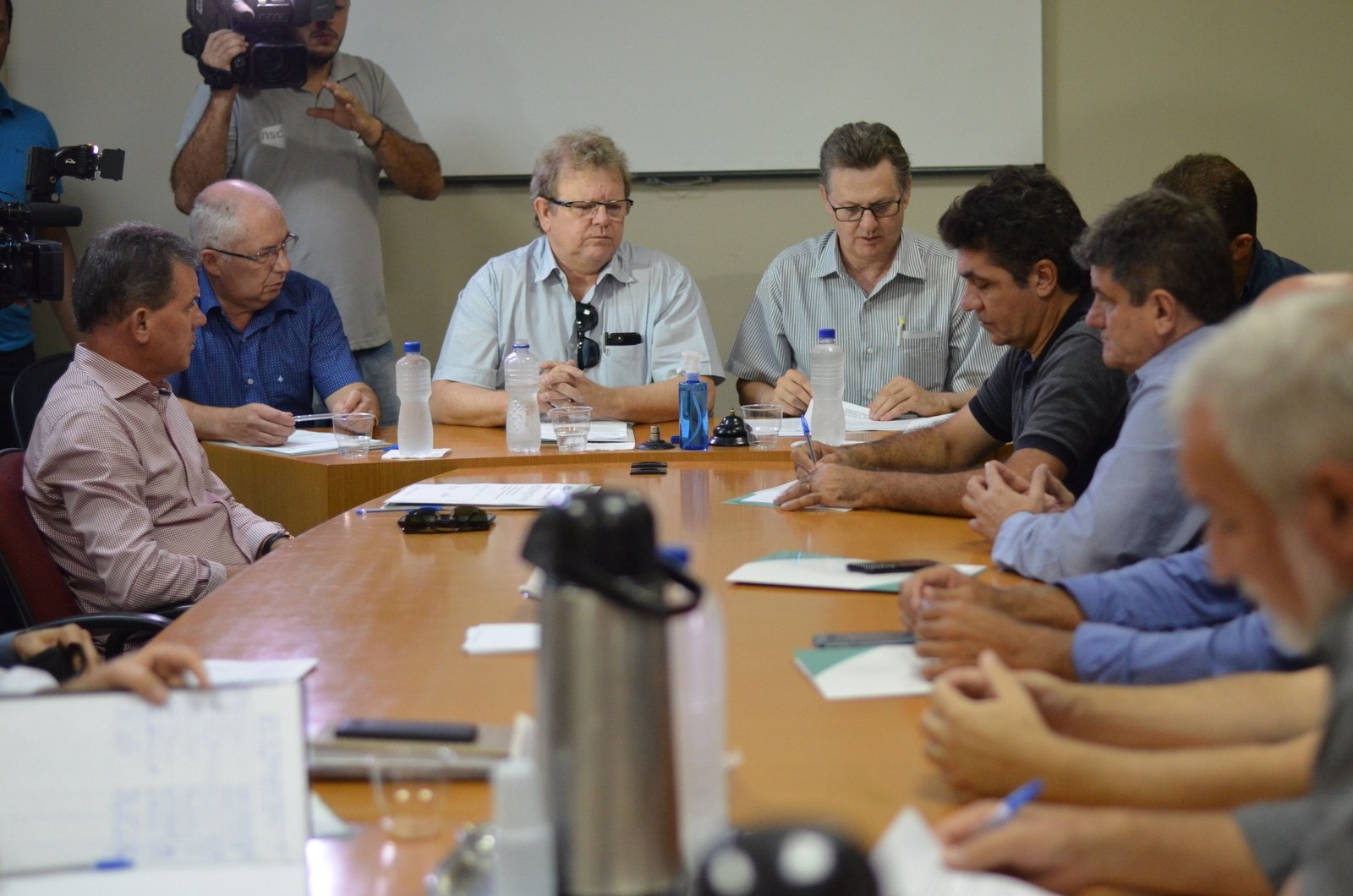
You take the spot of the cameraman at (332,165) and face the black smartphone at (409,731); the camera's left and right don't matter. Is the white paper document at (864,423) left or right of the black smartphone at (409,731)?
left

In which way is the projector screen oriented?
toward the camera

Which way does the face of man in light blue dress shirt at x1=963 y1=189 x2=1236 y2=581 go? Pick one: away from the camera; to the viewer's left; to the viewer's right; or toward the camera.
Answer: to the viewer's left

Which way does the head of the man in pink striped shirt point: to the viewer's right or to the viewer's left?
to the viewer's right

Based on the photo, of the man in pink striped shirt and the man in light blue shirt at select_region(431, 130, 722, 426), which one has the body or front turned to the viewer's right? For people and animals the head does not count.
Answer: the man in pink striped shirt

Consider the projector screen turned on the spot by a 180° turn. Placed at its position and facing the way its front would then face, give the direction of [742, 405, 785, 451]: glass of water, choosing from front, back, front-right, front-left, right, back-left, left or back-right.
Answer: back

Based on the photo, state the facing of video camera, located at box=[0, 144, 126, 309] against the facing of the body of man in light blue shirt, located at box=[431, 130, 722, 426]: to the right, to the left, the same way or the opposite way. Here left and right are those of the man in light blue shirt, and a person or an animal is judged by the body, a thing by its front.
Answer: to the left

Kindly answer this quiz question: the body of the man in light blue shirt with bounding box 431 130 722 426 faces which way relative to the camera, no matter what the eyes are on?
toward the camera

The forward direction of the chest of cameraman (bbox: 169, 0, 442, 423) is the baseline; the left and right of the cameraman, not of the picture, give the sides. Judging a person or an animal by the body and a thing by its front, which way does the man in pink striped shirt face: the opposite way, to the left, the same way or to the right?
to the left

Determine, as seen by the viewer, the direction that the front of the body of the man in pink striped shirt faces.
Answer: to the viewer's right

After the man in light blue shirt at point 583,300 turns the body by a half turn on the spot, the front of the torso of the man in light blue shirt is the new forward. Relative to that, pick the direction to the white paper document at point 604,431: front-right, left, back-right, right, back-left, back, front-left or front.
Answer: back

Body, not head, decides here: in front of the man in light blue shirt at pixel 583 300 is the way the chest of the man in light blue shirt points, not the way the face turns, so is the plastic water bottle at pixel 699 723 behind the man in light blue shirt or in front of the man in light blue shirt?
in front

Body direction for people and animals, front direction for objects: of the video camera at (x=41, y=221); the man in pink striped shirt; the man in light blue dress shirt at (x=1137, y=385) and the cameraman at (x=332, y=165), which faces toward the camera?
the cameraman

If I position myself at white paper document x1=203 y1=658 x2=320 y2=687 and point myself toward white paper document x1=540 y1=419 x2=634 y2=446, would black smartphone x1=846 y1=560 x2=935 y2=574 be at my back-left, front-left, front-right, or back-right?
front-right

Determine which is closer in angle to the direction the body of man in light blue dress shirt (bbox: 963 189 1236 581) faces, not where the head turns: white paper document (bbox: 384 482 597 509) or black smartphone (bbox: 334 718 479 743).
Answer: the white paper document

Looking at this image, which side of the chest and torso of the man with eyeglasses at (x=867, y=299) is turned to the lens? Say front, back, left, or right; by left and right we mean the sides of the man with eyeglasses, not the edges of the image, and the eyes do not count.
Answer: front

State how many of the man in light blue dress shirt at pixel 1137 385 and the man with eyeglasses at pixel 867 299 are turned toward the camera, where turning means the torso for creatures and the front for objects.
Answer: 1

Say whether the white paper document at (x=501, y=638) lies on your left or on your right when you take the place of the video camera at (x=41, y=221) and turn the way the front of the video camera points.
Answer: on your right

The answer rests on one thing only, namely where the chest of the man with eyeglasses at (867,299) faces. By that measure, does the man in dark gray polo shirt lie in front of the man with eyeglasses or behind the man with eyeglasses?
in front

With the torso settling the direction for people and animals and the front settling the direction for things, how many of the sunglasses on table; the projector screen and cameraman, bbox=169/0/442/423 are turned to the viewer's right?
0
